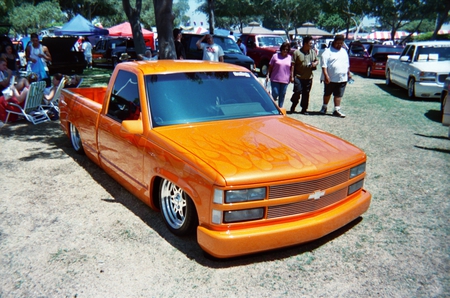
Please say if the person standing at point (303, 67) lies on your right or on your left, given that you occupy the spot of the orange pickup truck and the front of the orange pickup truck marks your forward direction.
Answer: on your left

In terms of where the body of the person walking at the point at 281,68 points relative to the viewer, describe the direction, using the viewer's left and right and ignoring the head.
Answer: facing the viewer

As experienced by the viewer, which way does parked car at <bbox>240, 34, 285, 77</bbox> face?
facing the viewer and to the right of the viewer

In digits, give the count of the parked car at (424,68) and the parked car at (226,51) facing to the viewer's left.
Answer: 0

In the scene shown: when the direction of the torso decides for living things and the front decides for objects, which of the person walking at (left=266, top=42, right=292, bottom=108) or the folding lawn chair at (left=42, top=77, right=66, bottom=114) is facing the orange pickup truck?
the person walking

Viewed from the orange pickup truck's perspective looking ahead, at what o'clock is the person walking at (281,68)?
The person walking is roughly at 8 o'clock from the orange pickup truck.

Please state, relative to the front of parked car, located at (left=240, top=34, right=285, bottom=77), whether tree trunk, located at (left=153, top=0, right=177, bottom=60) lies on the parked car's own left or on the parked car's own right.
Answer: on the parked car's own right

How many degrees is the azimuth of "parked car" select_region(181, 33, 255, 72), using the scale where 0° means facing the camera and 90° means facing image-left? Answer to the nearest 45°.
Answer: approximately 315°

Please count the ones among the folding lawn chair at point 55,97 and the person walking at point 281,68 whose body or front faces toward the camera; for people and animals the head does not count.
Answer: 1

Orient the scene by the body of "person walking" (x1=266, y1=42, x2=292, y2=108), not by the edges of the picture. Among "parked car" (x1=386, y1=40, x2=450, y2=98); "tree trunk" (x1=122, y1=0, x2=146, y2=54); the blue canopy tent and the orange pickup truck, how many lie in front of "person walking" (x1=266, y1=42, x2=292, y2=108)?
1

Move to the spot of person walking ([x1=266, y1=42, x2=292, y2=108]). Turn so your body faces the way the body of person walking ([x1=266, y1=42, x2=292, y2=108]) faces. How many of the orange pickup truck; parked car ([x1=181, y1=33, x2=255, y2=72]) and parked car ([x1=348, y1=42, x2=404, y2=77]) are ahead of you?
1
